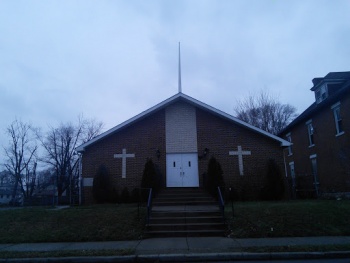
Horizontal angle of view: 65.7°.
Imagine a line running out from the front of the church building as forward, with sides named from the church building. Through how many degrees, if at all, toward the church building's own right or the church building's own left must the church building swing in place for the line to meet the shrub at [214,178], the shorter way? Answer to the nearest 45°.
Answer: approximately 45° to the church building's own left

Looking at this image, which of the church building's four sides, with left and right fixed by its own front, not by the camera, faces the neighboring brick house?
left

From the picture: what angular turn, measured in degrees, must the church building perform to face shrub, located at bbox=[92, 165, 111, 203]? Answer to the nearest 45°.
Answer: approximately 90° to its right

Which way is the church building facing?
toward the camera
